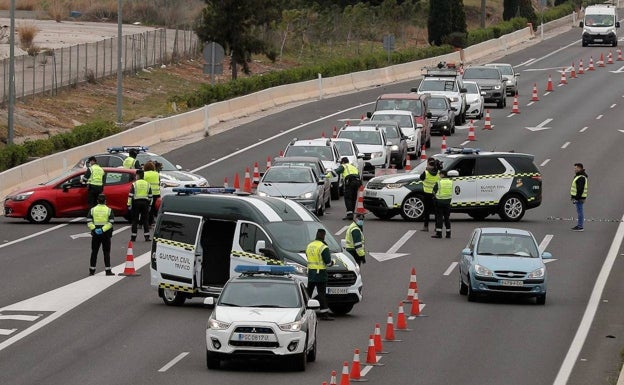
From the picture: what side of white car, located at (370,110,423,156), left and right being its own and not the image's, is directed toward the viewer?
front

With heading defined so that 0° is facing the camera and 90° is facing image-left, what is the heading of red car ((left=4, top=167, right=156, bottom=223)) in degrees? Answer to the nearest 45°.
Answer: approximately 90°

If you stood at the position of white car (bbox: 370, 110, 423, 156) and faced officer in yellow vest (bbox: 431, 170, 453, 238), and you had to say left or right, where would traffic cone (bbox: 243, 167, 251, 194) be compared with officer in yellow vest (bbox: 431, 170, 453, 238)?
right

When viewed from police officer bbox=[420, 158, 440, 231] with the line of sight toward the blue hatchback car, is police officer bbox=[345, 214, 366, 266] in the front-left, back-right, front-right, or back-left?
front-right

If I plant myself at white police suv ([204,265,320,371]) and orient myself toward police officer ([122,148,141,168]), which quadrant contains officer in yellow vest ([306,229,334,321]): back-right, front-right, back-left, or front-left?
front-right

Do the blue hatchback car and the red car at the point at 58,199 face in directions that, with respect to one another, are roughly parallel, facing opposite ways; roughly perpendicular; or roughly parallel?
roughly perpendicular

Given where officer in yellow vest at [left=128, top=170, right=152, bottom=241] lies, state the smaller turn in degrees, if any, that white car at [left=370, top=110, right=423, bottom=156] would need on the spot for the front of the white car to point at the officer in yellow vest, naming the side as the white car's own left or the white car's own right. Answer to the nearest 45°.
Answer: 0° — it already faces them
